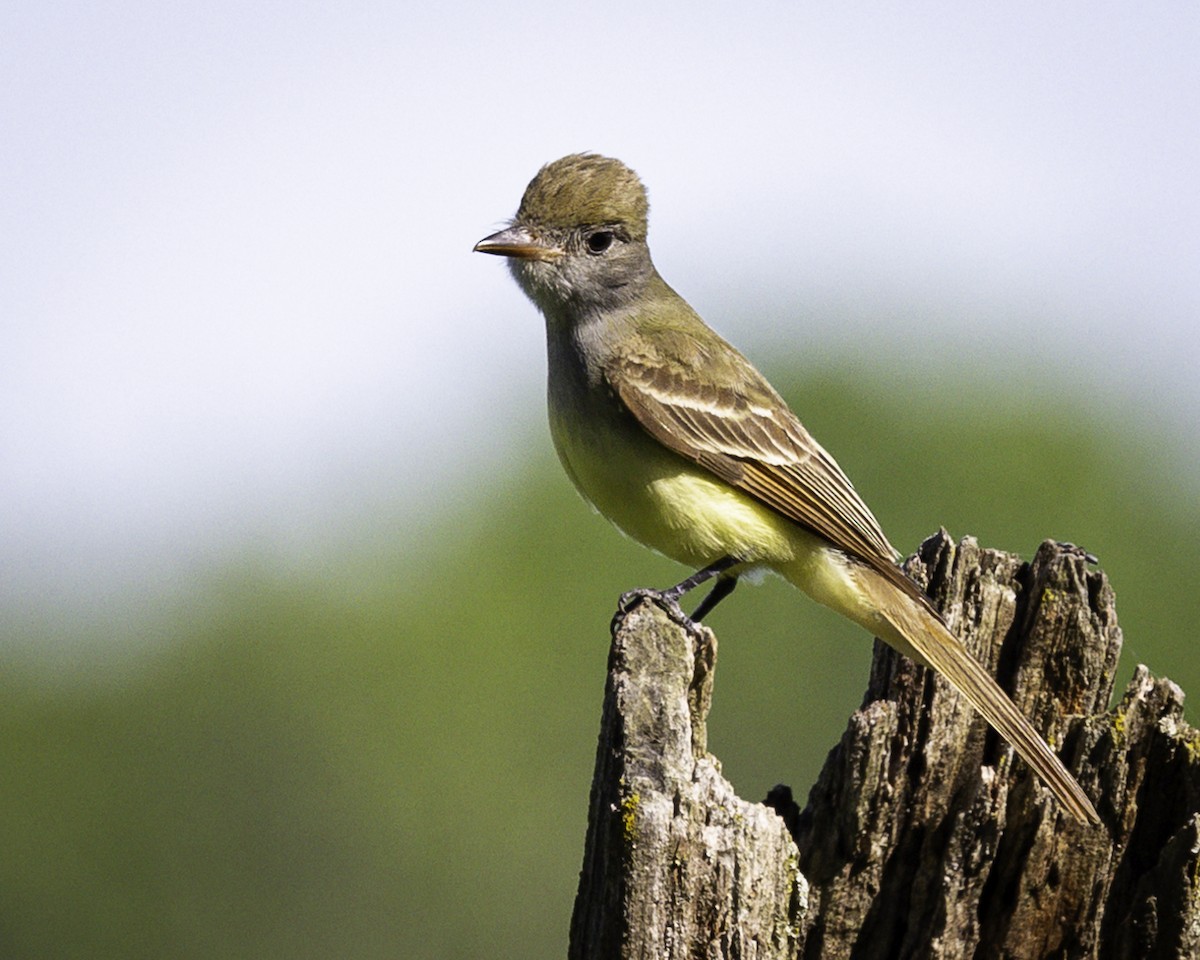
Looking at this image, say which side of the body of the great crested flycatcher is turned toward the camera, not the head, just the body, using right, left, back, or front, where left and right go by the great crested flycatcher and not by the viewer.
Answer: left
